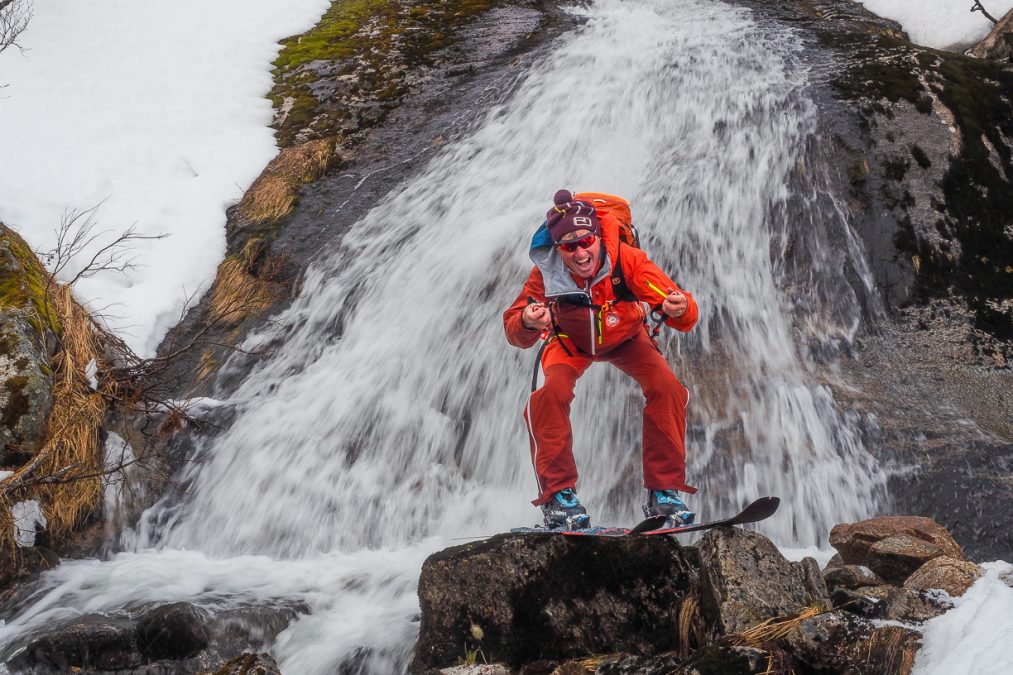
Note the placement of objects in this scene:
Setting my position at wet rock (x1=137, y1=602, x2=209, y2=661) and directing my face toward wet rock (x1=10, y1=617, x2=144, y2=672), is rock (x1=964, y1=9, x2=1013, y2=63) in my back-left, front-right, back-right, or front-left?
back-right

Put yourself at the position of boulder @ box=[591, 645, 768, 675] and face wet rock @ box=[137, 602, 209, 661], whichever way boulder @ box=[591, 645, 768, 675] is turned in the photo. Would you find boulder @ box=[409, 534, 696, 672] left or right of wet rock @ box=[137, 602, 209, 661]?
right

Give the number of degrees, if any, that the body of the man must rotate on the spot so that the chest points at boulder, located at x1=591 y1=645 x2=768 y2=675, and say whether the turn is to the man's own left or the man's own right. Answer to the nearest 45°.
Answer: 0° — they already face it

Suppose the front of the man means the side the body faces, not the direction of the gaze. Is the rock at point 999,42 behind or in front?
behind

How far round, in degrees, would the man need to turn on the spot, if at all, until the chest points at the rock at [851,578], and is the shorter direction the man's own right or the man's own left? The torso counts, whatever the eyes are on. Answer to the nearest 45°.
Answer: approximately 45° to the man's own left

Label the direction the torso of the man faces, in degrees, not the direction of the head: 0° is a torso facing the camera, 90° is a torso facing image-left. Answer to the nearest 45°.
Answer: approximately 0°

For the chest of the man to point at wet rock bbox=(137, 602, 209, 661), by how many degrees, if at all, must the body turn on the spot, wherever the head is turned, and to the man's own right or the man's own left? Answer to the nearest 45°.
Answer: approximately 90° to the man's own right

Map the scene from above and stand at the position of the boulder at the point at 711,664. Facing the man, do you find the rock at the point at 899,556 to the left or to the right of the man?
right
